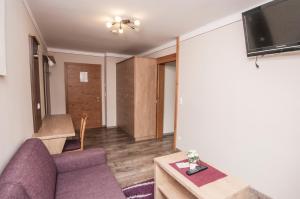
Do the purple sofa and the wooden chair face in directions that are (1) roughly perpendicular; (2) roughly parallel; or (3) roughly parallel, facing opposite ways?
roughly parallel, facing opposite ways

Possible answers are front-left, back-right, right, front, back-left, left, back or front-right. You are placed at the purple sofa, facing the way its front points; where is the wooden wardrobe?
front-left

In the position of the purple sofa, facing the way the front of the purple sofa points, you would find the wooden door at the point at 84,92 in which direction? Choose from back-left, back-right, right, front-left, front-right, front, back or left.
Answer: left

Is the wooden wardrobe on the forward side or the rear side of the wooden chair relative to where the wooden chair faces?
on the rear side

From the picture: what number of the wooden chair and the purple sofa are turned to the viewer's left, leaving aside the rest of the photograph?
1

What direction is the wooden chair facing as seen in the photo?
to the viewer's left

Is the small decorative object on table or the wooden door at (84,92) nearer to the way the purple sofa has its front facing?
the small decorative object on table

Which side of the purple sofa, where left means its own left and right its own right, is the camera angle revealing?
right

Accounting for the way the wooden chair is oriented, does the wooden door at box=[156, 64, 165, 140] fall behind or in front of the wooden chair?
behind

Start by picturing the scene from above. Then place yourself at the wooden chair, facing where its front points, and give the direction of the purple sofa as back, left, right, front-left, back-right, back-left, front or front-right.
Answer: left

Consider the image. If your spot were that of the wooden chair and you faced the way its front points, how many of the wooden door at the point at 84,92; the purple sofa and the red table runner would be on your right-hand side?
1

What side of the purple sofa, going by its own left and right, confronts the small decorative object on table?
front
